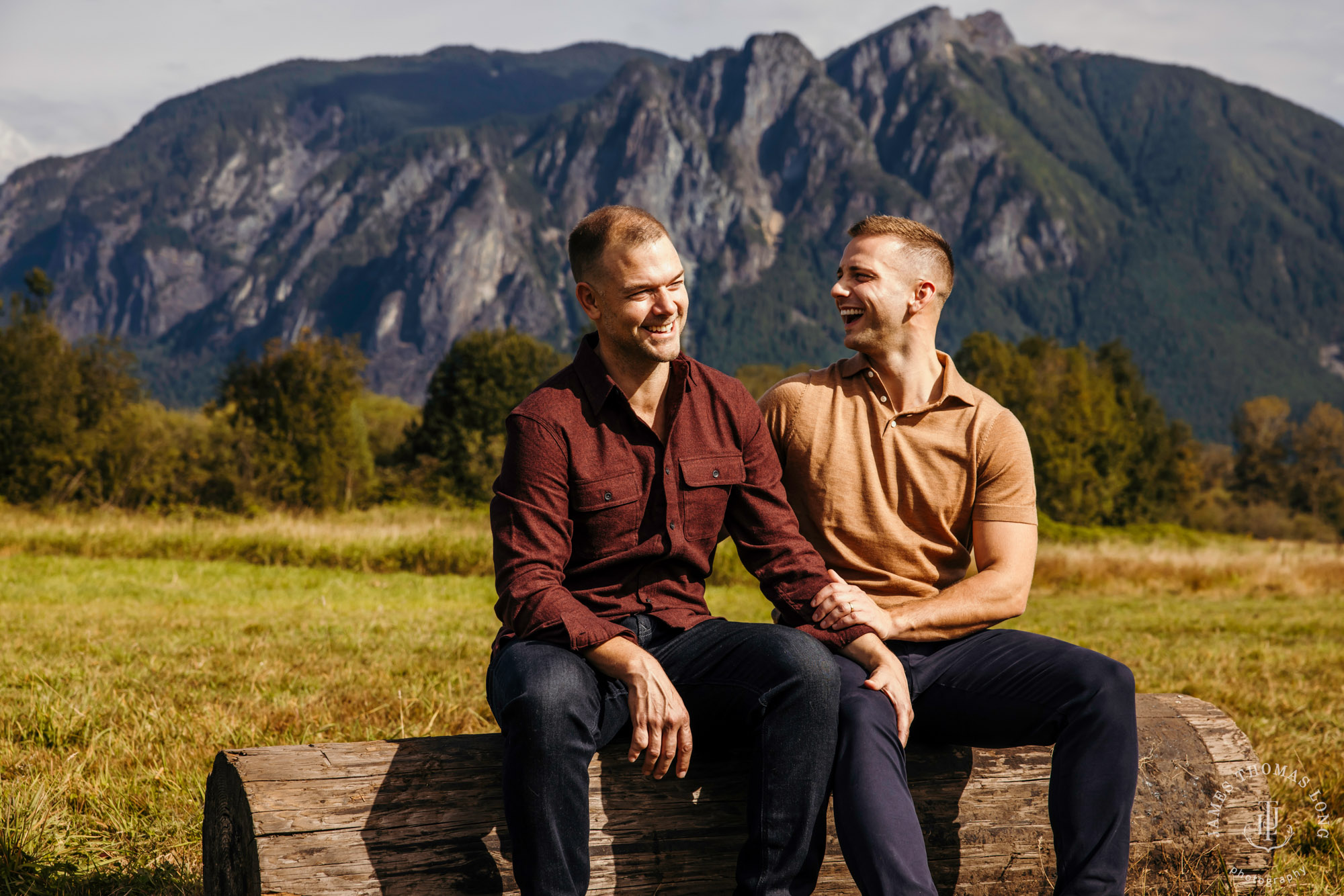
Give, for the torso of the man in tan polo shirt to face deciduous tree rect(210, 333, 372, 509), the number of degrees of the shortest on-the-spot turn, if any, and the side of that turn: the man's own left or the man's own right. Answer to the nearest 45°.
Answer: approximately 135° to the man's own right

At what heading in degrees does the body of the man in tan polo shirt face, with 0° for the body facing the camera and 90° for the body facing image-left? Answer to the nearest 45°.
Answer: approximately 0°

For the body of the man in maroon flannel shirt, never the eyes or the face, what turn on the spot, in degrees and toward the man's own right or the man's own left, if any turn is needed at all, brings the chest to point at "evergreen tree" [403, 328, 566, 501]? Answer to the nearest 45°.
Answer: approximately 180°

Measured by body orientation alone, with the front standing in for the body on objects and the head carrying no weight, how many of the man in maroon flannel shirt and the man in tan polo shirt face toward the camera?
2

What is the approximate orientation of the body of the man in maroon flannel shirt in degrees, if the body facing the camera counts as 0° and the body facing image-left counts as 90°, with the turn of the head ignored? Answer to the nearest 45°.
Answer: approximately 0°

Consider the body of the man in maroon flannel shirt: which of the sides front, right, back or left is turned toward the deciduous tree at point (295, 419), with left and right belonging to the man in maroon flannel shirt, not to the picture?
back

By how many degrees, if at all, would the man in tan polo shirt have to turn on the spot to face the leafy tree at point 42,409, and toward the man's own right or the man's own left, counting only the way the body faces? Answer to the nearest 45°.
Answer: approximately 135° to the man's own right

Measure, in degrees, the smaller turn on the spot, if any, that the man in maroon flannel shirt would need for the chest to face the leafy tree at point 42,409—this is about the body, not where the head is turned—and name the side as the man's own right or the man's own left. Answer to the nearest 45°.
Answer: approximately 135° to the man's own right
